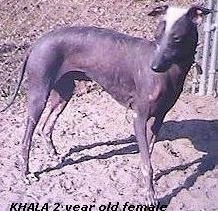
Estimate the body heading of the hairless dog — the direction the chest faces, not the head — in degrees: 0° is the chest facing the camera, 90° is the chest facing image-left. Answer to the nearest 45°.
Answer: approximately 315°

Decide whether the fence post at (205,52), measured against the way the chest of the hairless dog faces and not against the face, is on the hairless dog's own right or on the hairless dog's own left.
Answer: on the hairless dog's own left
